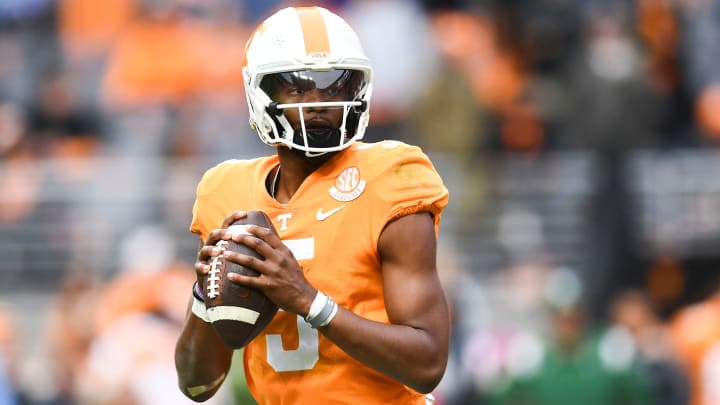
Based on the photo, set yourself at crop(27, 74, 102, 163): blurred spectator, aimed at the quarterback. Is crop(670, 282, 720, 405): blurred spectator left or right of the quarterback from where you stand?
left

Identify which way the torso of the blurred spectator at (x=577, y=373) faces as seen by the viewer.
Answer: toward the camera

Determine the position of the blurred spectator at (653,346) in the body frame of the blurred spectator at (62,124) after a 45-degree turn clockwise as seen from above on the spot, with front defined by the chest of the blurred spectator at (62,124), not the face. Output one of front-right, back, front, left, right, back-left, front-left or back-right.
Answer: left

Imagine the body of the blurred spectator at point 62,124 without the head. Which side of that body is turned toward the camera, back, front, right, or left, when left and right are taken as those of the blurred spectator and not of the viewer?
front

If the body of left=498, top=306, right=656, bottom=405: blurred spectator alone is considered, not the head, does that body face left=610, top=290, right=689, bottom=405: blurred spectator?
no

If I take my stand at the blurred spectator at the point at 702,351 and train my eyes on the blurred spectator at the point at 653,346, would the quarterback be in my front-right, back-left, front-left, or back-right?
front-left

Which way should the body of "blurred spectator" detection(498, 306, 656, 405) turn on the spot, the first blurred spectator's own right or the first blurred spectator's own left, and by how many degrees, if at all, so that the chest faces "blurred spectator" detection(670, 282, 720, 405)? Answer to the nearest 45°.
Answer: approximately 135° to the first blurred spectator's own left

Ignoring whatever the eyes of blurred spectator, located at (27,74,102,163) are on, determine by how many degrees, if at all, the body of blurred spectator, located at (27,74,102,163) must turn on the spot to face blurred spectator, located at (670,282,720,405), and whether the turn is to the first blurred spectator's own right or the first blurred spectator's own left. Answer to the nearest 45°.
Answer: approximately 45° to the first blurred spectator's own left

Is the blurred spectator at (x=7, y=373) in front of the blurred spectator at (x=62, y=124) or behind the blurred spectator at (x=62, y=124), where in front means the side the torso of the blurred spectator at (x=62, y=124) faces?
in front

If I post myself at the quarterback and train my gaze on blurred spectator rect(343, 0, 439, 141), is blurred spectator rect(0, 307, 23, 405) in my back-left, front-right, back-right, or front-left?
front-left

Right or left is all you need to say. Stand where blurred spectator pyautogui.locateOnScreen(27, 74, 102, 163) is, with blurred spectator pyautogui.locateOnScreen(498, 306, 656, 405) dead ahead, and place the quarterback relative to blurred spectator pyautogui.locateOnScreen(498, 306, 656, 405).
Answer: right

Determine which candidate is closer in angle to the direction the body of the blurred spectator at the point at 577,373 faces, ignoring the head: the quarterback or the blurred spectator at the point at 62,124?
the quarterback

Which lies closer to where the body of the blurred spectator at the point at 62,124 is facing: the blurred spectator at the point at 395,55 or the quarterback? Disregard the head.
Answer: the quarterback

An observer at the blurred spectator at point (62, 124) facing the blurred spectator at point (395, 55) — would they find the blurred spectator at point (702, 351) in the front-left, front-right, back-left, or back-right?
front-right

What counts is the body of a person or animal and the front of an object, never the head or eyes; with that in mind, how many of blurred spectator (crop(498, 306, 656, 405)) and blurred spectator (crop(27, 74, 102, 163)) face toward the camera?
2
